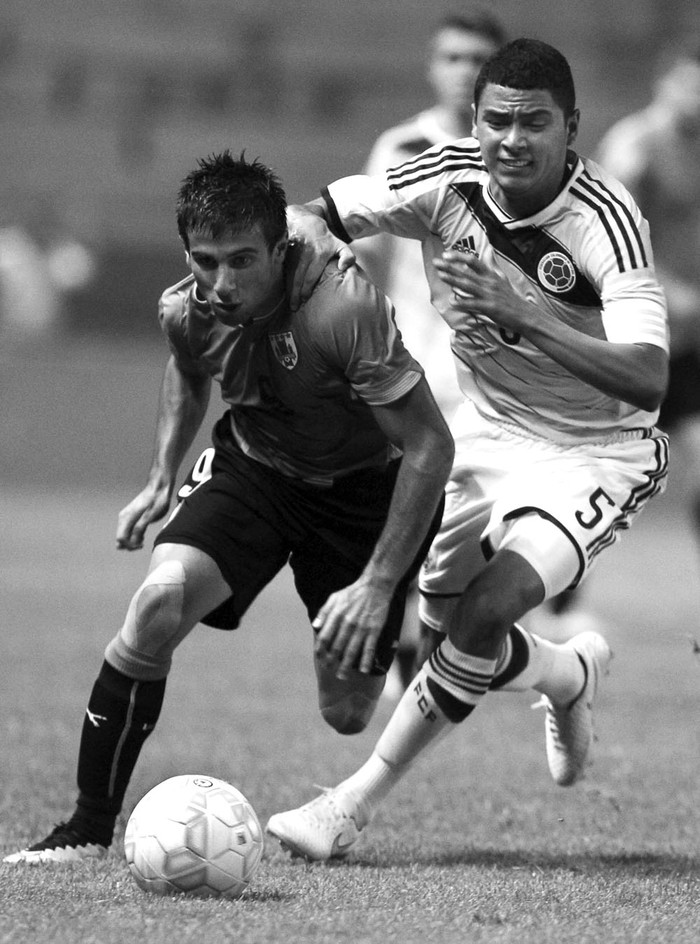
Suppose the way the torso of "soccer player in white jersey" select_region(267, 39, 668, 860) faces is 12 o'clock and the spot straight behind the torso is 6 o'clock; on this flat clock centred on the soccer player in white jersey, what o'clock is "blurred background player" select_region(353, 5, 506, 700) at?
The blurred background player is roughly at 4 o'clock from the soccer player in white jersey.

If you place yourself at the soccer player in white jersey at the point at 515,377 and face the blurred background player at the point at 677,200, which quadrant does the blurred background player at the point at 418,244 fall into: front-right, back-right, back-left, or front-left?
front-left

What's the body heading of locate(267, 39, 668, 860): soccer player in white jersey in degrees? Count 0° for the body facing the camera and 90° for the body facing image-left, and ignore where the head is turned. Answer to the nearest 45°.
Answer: approximately 45°

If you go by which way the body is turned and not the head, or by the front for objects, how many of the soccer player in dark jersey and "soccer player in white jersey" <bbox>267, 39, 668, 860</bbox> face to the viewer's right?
0

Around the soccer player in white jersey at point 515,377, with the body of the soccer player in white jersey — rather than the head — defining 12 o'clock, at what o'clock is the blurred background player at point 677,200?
The blurred background player is roughly at 5 o'clock from the soccer player in white jersey.

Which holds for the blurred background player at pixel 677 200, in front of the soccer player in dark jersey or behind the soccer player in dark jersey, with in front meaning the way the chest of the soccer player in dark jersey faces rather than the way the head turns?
behind

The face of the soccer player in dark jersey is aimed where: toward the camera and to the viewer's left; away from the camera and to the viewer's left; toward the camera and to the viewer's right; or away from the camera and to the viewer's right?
toward the camera and to the viewer's left

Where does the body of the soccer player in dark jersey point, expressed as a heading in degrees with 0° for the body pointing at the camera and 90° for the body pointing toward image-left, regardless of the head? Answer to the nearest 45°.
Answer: approximately 45°

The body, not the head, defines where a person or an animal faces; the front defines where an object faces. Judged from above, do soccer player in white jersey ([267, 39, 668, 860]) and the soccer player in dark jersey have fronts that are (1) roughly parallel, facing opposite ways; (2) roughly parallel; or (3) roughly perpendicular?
roughly parallel

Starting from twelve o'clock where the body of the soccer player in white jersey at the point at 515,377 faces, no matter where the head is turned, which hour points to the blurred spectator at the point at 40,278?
The blurred spectator is roughly at 4 o'clock from the soccer player in white jersey.

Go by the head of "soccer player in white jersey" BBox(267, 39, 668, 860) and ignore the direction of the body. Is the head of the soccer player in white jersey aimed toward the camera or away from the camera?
toward the camera
